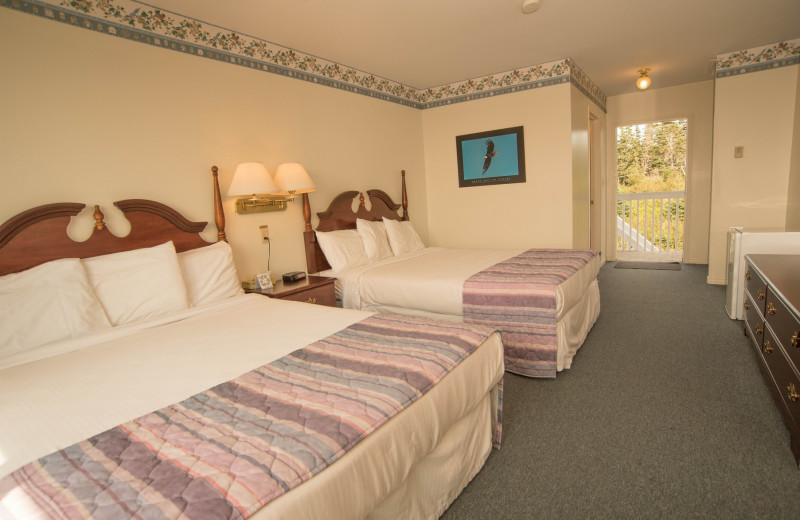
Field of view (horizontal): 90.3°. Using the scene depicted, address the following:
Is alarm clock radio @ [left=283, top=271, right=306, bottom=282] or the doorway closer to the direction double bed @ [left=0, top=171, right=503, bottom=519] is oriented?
the doorway

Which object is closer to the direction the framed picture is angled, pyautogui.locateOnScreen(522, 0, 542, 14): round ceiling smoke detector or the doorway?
the round ceiling smoke detector

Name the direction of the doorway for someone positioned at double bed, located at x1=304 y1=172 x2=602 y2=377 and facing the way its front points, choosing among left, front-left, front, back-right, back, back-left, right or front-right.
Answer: left

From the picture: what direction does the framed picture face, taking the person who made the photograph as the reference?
facing the viewer

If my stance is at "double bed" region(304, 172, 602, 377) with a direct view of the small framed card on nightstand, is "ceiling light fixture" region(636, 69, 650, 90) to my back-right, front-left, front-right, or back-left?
back-right

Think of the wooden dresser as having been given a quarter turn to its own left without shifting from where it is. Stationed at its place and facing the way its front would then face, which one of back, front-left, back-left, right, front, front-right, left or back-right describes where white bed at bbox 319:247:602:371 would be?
right

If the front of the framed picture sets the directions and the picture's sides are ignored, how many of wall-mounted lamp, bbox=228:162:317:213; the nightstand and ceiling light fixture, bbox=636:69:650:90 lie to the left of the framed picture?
1

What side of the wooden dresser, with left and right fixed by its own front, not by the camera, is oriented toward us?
left

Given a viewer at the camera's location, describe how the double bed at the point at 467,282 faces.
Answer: facing the viewer and to the right of the viewer

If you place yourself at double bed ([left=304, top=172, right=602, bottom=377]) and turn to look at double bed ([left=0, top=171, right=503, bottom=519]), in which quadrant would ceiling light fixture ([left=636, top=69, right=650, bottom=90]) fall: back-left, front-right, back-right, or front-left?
back-left

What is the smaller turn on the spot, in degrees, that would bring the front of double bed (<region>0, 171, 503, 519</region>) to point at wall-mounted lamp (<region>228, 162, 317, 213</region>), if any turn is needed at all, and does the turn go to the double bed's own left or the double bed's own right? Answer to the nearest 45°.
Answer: approximately 135° to the double bed's own left

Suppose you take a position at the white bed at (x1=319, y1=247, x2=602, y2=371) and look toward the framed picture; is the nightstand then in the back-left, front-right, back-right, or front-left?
back-left
